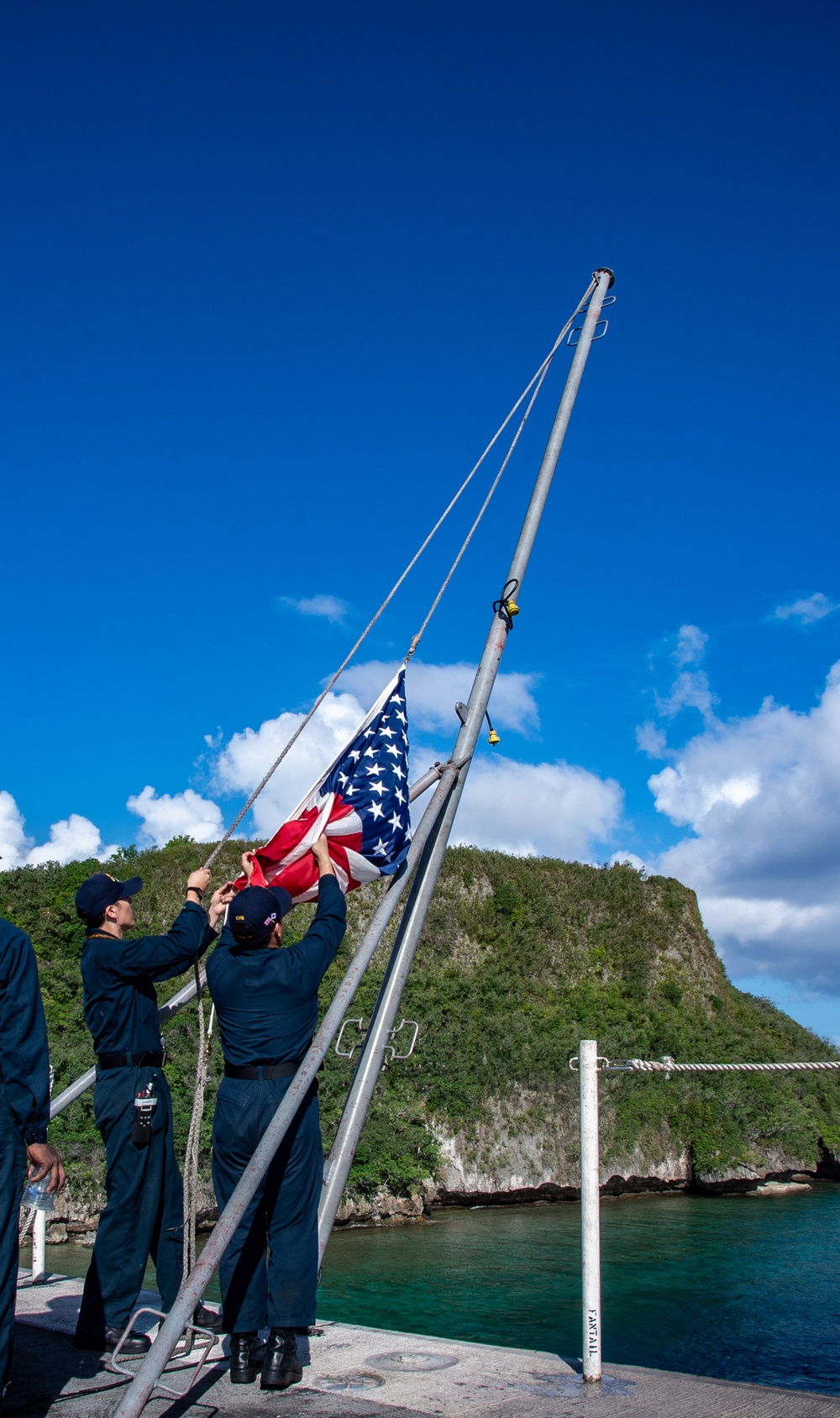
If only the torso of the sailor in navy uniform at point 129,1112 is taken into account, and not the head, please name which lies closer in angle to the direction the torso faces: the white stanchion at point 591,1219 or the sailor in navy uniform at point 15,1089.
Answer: the white stanchion

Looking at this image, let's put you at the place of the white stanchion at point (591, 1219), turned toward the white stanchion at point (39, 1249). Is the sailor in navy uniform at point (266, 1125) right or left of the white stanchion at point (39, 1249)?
left

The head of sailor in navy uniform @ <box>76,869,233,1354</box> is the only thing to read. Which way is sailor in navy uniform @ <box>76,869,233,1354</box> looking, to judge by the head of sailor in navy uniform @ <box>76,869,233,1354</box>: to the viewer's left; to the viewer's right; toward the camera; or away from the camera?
to the viewer's right

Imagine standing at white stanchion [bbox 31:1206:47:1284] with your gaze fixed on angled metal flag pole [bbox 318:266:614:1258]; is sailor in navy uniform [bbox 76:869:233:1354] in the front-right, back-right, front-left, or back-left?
front-right

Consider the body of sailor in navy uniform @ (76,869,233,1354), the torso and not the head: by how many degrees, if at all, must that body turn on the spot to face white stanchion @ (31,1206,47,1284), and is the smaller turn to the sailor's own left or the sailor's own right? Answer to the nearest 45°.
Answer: approximately 90° to the sailor's own left

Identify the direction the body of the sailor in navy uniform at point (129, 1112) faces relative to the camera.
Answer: to the viewer's right

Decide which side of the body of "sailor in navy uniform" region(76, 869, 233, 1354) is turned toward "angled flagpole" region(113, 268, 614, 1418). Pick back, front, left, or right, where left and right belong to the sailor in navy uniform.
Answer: front

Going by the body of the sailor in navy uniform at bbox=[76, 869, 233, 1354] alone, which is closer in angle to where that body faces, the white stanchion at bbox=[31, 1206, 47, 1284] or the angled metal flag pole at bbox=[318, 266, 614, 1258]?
the angled metal flag pole
